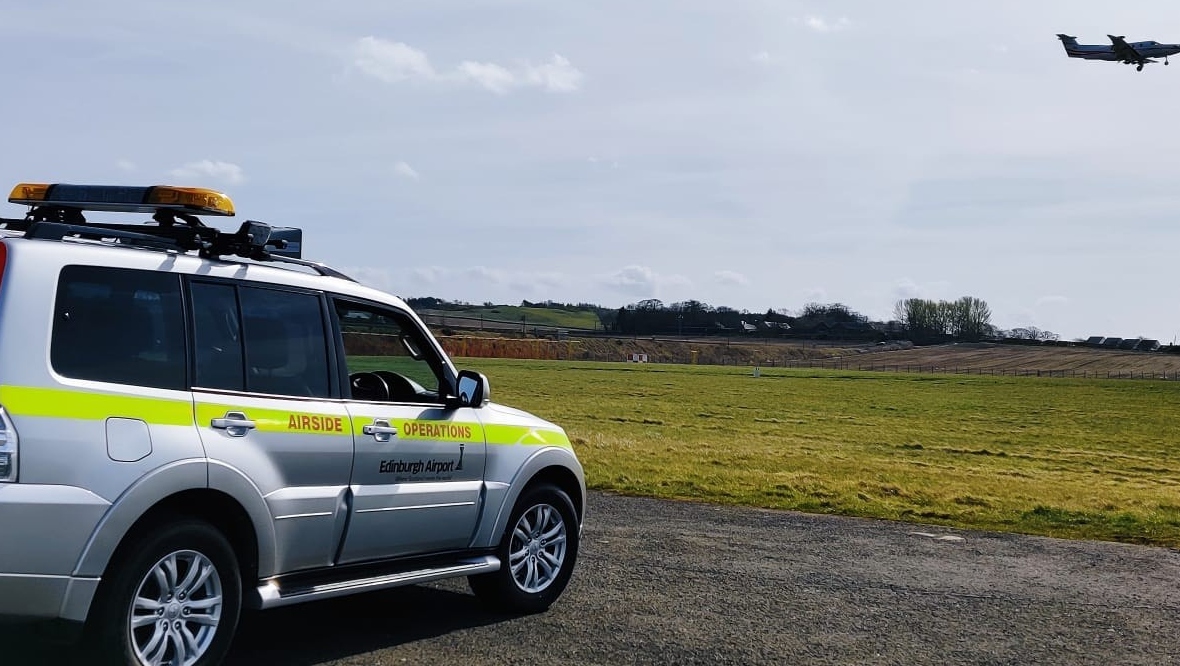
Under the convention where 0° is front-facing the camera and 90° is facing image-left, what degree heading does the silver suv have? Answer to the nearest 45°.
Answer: approximately 225°
